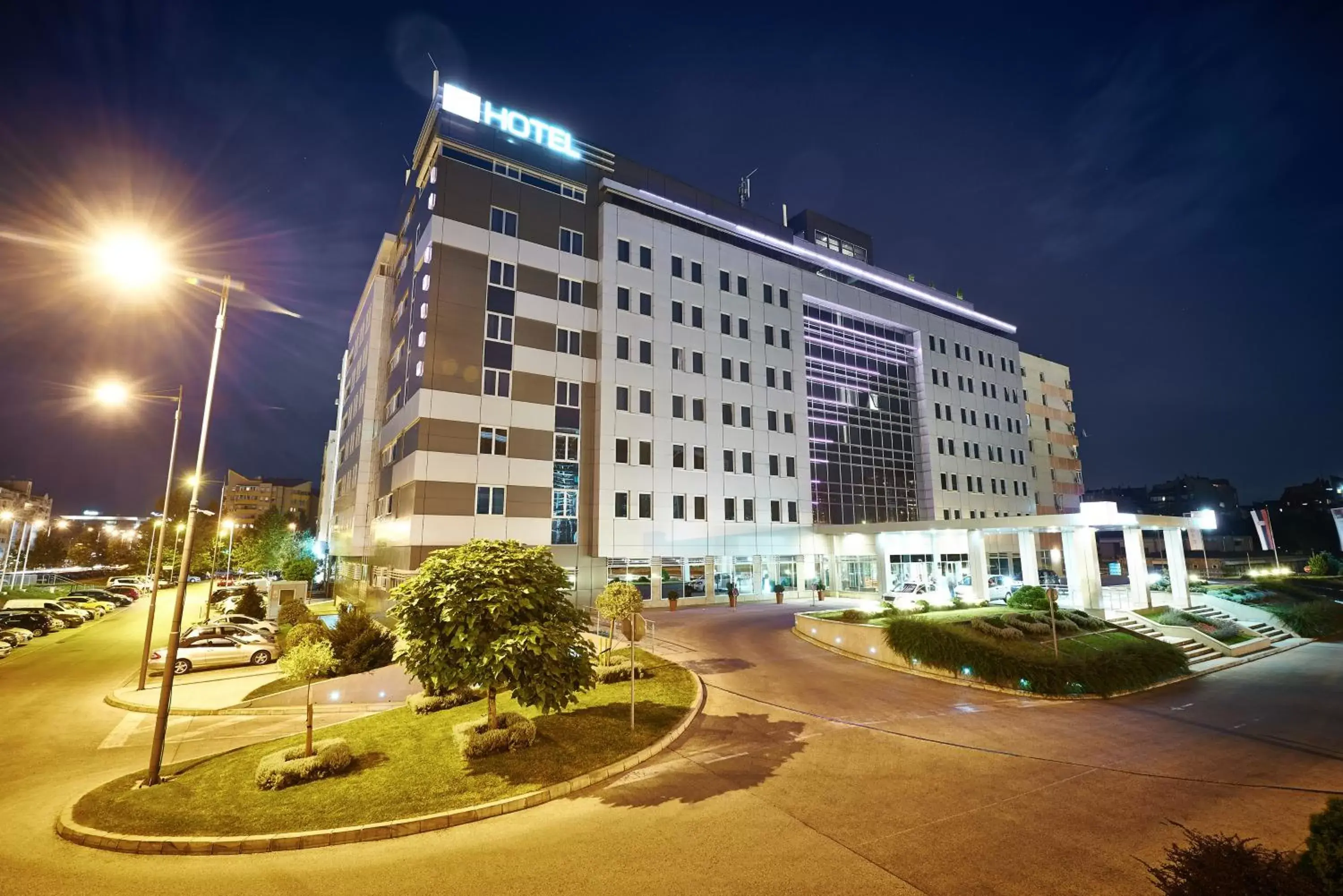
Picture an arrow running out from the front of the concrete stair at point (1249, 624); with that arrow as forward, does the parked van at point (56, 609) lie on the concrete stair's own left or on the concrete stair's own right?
on the concrete stair's own right

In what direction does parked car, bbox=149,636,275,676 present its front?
to the viewer's right

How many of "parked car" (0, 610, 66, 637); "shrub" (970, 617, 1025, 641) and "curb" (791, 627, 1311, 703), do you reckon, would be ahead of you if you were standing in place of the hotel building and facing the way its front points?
2

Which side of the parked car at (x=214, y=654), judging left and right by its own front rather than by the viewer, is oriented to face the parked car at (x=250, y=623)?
left

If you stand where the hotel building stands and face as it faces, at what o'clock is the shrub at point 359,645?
The shrub is roughly at 2 o'clock from the hotel building.

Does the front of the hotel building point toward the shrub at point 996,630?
yes

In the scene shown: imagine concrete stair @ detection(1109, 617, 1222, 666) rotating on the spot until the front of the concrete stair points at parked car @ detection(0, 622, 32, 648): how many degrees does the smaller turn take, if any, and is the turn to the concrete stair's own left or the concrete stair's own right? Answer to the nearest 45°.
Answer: approximately 90° to the concrete stair's own right

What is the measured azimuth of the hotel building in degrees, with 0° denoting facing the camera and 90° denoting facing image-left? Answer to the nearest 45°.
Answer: approximately 315°

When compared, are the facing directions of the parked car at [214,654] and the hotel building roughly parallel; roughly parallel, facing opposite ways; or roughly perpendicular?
roughly perpendicular

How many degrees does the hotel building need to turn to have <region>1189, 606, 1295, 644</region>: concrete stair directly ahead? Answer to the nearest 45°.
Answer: approximately 45° to its left
